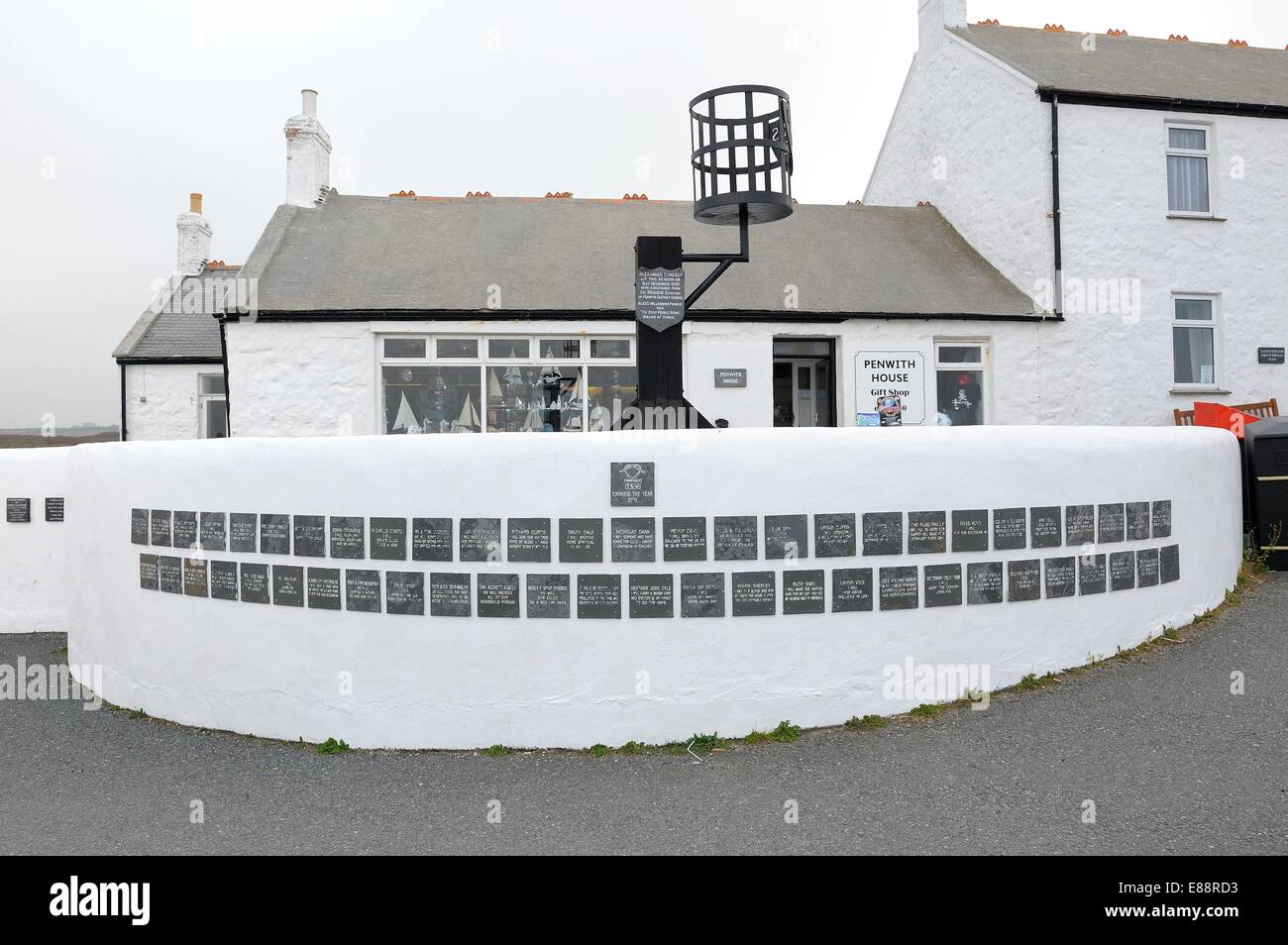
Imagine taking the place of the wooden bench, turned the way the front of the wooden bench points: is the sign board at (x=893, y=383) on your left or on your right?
on your right

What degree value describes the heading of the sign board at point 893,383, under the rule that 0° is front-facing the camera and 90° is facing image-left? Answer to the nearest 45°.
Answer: approximately 0°

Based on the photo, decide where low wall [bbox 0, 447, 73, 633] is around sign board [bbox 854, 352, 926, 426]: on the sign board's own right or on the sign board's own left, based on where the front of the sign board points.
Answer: on the sign board's own right

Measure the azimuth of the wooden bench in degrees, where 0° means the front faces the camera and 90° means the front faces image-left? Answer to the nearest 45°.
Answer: approximately 0°

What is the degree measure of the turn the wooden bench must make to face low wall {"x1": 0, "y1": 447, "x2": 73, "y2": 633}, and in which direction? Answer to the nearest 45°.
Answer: approximately 45° to its right

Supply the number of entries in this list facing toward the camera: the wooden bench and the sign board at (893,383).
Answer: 2

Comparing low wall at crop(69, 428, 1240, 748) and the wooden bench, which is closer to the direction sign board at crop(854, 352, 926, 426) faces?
the low wall
